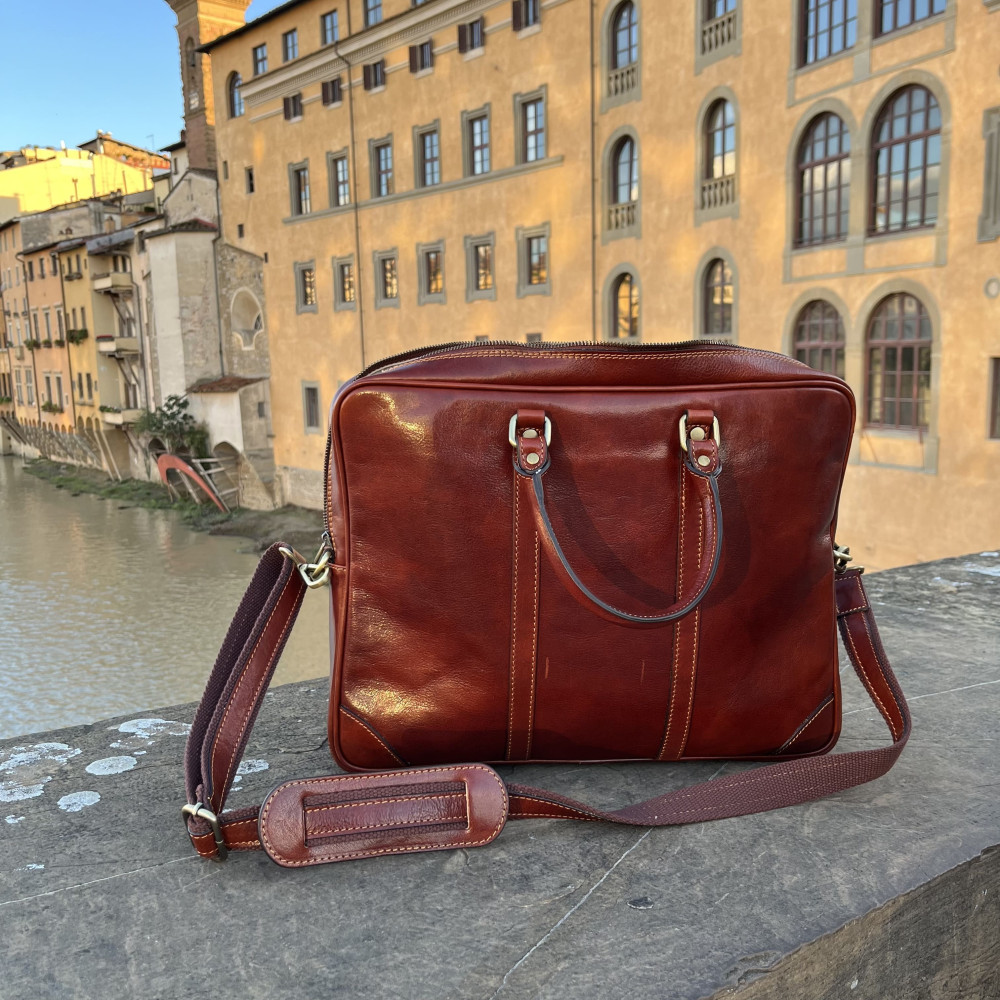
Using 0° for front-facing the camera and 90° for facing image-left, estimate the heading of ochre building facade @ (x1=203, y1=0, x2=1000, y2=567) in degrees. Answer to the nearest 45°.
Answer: approximately 45°

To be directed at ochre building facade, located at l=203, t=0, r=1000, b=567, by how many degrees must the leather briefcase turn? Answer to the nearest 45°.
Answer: approximately 180°

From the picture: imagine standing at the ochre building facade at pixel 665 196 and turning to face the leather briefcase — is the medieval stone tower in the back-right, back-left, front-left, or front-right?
back-right

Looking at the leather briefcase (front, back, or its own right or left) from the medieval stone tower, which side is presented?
back

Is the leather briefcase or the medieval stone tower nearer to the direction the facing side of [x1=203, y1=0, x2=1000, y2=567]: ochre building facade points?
the leather briefcase

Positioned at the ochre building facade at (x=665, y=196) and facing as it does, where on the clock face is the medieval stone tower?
The medieval stone tower is roughly at 3 o'clock from the ochre building facade.
